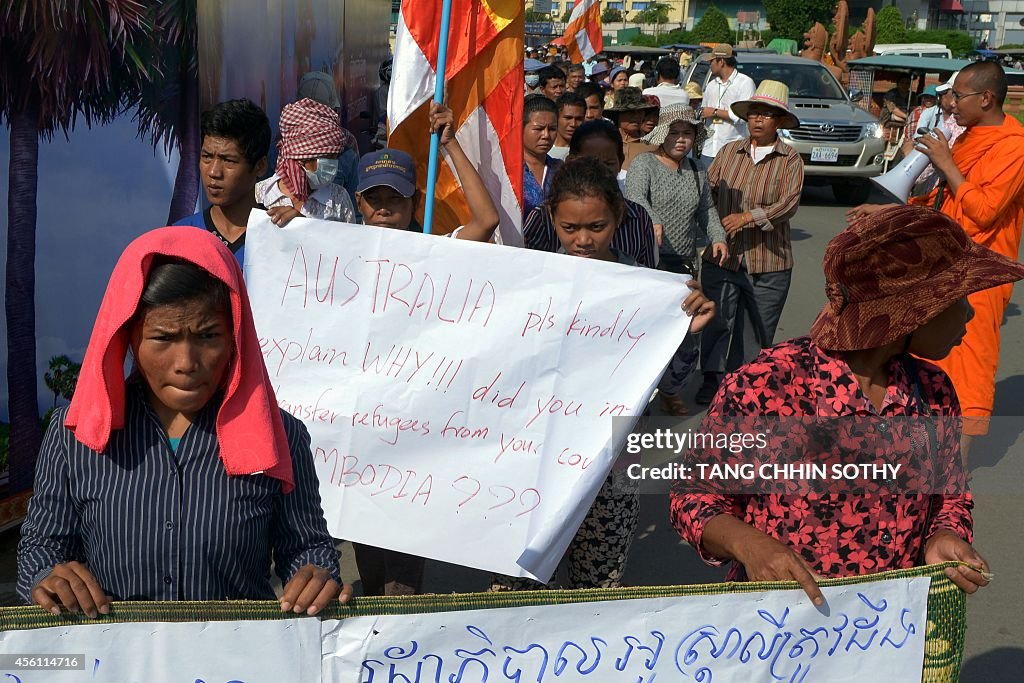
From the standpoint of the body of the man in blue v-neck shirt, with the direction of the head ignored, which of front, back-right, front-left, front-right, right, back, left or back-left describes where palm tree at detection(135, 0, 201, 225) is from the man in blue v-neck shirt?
back-right

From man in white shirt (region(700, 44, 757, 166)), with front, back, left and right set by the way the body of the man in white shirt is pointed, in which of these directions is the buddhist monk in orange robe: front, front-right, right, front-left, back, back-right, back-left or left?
front-left

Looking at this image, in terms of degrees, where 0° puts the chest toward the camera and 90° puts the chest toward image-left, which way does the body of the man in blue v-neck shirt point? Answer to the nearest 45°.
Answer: approximately 45°

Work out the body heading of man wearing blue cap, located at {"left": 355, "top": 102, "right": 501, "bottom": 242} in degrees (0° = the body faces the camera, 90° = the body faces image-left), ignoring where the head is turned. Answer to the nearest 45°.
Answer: approximately 0°

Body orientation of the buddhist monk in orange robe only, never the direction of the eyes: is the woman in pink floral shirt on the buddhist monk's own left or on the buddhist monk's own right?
on the buddhist monk's own left

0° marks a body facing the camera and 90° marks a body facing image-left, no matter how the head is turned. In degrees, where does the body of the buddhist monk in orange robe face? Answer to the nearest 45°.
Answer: approximately 90°
